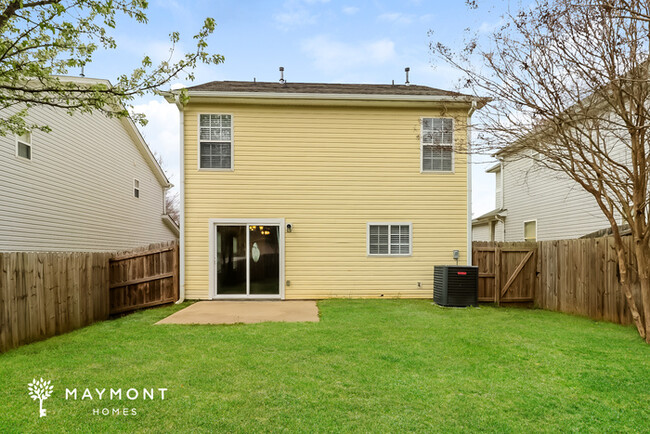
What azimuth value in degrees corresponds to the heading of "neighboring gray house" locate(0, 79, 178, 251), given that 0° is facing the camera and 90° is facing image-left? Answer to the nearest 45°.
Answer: approximately 225°

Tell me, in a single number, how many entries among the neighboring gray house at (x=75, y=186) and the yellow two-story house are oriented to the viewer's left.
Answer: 0

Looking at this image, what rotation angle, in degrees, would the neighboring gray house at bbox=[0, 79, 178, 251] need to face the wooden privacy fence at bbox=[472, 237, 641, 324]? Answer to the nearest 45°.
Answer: approximately 90° to its right

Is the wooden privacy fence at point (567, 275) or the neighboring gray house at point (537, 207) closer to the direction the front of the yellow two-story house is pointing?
the neighboring gray house

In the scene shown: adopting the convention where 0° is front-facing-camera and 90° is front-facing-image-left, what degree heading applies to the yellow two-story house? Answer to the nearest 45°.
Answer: approximately 180°

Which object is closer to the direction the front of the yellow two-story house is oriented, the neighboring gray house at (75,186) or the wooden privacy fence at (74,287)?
the neighboring gray house

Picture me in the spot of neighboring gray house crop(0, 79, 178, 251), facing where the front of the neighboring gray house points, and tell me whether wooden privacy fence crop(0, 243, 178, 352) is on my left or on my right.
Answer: on my right
